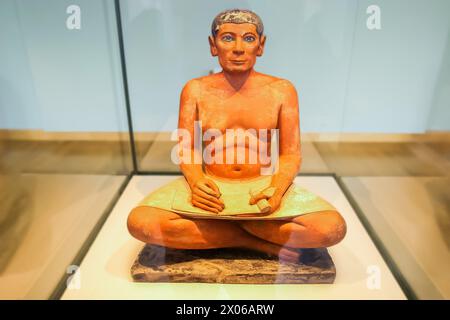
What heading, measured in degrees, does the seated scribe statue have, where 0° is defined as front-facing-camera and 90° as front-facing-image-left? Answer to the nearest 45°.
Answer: approximately 0°
